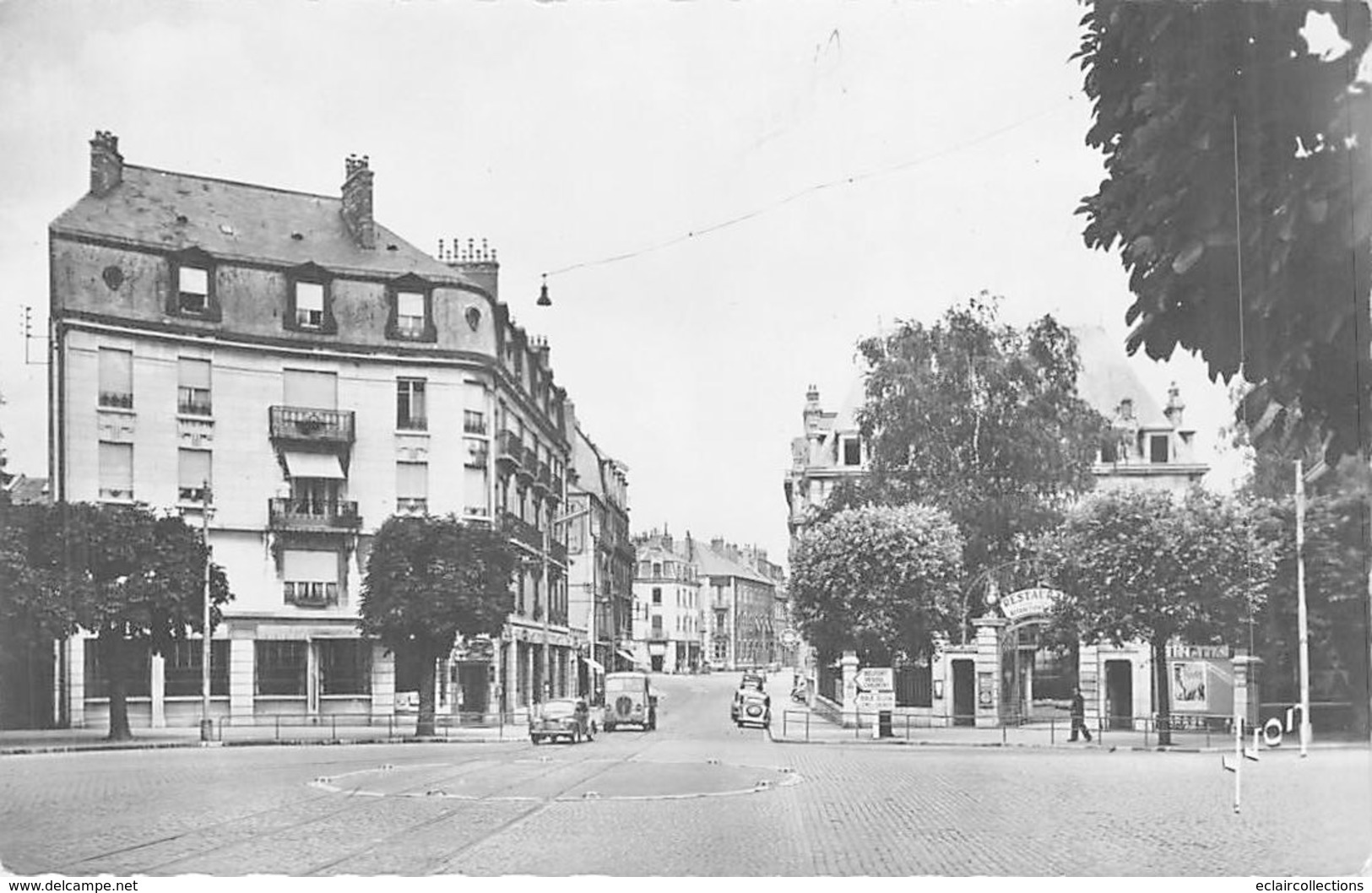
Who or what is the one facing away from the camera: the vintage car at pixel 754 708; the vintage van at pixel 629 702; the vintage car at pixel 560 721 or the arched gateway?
the vintage car at pixel 754 708

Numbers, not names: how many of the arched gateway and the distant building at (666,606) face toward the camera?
2

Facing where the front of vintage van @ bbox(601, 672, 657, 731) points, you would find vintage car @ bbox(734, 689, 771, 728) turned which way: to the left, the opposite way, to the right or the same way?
the opposite way

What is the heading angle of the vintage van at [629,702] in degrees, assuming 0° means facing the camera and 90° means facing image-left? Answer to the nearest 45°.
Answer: approximately 0°

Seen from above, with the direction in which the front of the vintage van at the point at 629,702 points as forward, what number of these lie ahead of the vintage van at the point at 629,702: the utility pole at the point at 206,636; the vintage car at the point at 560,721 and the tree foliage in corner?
3

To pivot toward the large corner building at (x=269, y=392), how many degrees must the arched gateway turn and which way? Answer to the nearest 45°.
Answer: approximately 45° to its right

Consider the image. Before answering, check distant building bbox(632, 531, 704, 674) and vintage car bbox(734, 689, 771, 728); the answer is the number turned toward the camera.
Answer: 1
